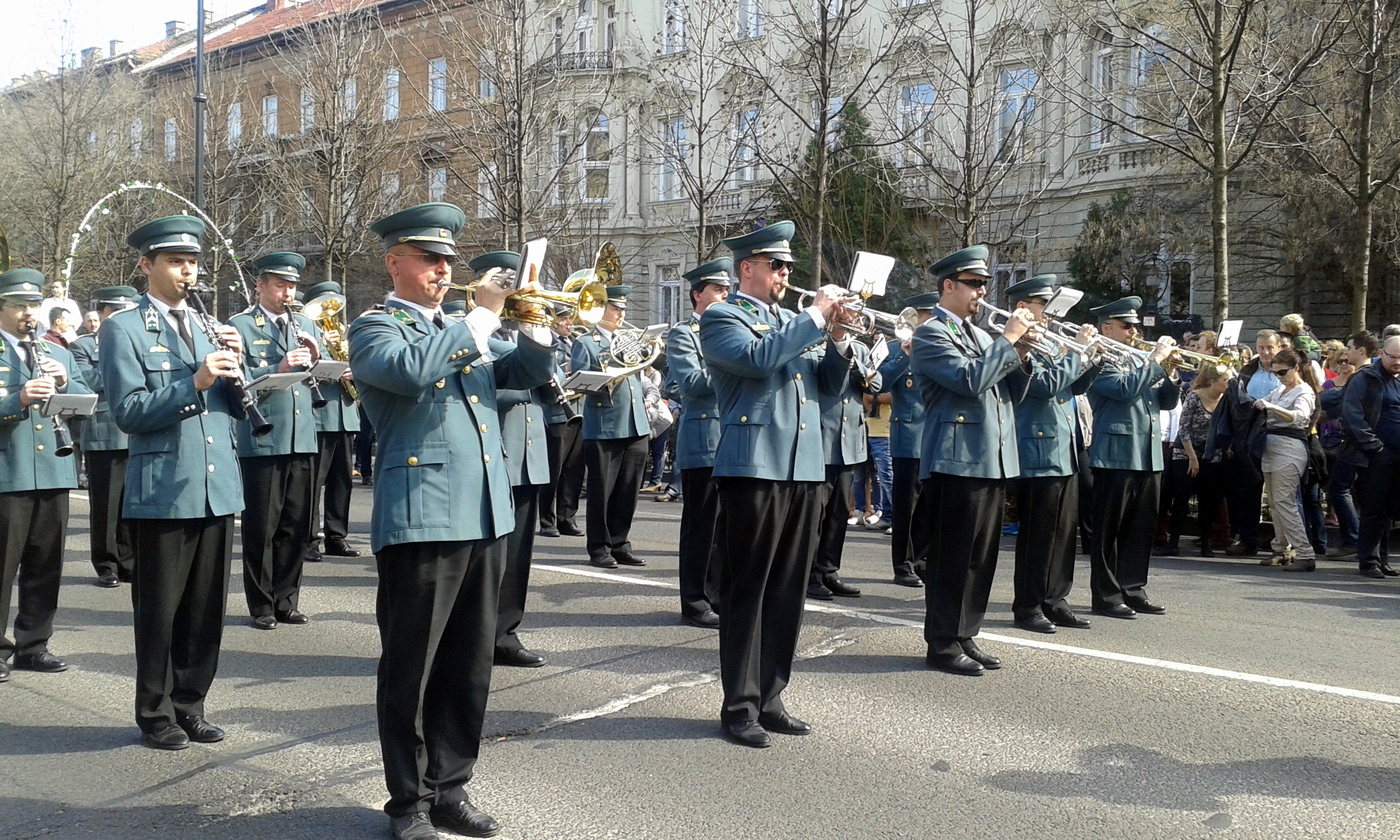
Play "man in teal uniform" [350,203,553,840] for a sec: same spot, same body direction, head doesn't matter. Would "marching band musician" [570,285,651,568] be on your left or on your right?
on your left

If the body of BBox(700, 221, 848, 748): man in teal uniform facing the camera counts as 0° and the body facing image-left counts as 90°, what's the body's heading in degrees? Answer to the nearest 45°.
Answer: approximately 315°

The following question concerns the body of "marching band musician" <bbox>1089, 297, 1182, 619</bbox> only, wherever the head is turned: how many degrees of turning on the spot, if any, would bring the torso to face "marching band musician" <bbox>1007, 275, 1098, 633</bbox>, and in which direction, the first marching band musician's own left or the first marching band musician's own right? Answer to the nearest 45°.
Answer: approximately 90° to the first marching band musician's own right

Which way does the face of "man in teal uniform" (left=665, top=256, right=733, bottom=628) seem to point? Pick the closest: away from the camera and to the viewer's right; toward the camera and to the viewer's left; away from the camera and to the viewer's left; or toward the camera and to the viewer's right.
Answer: toward the camera and to the viewer's right

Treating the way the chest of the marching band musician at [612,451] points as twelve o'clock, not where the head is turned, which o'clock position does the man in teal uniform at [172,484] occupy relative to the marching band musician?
The man in teal uniform is roughly at 2 o'clock from the marching band musician.

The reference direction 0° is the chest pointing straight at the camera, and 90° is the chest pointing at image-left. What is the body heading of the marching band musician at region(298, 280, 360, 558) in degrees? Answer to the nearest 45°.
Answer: approximately 315°

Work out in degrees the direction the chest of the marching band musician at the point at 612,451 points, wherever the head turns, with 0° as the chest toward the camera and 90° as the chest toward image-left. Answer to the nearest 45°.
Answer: approximately 315°

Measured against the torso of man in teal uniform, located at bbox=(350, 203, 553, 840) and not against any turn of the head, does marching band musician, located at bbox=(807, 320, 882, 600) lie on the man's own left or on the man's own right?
on the man's own left

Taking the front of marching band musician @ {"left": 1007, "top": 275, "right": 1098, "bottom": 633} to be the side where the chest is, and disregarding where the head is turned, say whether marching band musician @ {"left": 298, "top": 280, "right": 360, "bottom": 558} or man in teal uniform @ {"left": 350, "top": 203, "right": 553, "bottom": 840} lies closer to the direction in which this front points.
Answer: the man in teal uniform

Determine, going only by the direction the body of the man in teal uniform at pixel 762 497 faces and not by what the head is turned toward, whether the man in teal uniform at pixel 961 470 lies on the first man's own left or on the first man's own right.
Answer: on the first man's own left

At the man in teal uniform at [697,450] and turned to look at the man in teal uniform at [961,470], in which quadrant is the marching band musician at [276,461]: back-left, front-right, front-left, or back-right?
back-right

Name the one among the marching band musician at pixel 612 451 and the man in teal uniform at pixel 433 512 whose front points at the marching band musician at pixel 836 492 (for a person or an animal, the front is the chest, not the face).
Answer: the marching band musician at pixel 612 451

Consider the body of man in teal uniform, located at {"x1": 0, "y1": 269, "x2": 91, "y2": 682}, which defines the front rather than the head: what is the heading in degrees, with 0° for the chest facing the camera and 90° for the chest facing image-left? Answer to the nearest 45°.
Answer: approximately 315°

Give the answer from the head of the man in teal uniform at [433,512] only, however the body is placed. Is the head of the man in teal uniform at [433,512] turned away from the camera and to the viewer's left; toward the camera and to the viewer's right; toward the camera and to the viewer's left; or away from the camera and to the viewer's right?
toward the camera and to the viewer's right

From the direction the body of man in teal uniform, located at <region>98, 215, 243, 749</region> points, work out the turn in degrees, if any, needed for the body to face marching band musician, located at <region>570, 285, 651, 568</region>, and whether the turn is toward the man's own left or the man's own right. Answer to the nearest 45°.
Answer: approximately 90° to the man's own left
